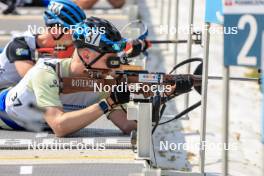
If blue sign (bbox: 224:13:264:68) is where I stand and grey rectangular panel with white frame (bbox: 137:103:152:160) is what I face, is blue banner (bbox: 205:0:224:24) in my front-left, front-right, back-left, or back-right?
front-right

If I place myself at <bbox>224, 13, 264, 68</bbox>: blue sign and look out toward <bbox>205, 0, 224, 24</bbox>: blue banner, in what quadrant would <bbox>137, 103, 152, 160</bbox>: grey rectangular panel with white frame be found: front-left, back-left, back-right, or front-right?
front-left

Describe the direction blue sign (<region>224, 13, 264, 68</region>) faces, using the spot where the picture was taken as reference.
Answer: facing the viewer

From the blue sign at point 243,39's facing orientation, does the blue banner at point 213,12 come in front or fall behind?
behind
